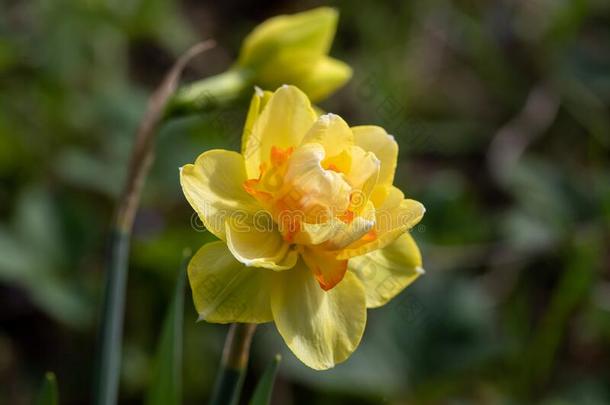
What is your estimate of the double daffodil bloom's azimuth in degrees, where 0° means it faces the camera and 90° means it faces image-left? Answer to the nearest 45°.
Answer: approximately 0°
